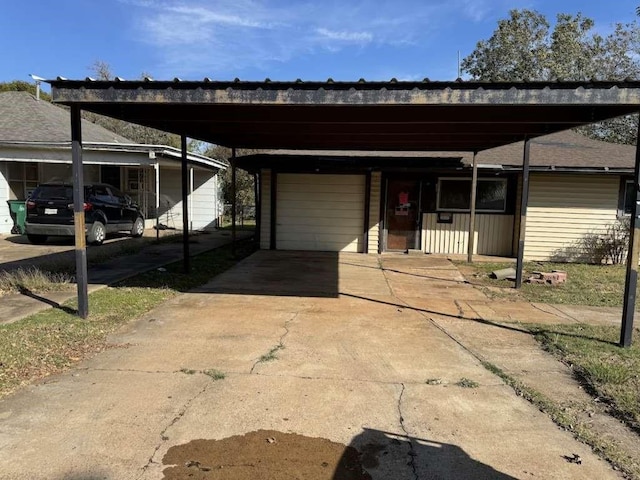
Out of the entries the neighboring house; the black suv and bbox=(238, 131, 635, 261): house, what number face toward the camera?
2

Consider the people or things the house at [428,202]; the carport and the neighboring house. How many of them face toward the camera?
3

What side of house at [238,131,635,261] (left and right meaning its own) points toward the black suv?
right

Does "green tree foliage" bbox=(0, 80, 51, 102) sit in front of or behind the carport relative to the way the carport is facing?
behind

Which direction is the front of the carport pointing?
toward the camera

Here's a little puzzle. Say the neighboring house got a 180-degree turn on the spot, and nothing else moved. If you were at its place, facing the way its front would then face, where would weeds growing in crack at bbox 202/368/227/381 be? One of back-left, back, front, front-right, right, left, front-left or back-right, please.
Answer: back

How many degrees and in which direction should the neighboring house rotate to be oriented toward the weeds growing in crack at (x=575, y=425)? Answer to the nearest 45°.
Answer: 0° — it already faces it

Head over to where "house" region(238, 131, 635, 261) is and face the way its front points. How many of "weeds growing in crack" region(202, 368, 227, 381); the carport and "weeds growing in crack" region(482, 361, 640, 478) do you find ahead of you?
3

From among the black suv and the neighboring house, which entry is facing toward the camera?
the neighboring house

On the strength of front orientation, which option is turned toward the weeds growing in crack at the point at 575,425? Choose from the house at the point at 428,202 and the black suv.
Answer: the house

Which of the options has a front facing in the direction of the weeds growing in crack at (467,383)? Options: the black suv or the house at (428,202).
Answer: the house

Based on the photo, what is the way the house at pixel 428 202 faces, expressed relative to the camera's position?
facing the viewer

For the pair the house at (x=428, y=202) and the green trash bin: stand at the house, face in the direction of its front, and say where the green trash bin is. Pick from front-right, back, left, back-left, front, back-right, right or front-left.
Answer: right

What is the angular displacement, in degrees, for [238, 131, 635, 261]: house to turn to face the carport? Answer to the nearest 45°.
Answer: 0° — it already faces it

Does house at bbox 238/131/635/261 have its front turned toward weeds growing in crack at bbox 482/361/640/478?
yes

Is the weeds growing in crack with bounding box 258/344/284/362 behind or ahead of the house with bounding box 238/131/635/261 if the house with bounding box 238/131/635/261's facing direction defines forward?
ahead
